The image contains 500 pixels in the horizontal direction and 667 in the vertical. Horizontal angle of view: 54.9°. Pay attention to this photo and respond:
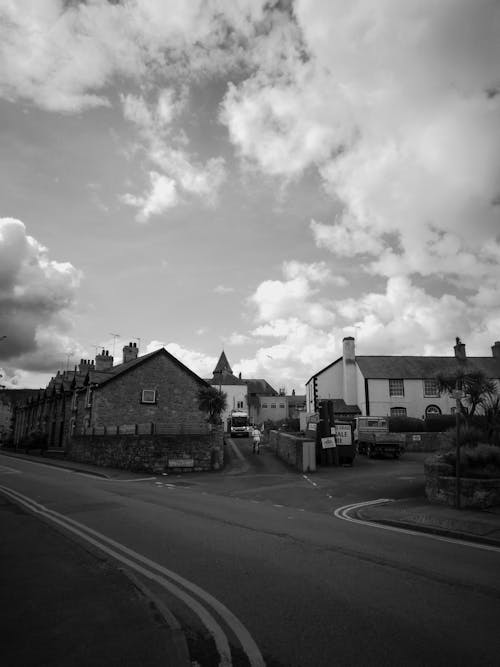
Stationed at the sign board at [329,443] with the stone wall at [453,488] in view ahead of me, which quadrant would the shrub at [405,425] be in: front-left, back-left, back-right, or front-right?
back-left

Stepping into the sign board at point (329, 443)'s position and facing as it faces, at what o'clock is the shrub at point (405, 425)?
The shrub is roughly at 7 o'clock from the sign board.

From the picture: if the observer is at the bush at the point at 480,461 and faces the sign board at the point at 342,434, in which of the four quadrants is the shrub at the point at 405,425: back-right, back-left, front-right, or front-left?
front-right

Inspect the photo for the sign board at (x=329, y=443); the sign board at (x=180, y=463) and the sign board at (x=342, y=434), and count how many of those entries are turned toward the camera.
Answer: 3

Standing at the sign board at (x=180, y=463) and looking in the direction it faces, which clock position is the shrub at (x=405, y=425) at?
The shrub is roughly at 8 o'clock from the sign board.

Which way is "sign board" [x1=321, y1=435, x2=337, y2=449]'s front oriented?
toward the camera

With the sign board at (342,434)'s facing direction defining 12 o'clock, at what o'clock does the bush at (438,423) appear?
The bush is roughly at 7 o'clock from the sign board.

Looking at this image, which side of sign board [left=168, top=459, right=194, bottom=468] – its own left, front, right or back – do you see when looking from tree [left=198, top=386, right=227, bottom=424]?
back

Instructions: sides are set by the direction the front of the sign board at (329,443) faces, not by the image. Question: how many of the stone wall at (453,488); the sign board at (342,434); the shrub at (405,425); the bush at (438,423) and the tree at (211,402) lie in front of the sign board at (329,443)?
1

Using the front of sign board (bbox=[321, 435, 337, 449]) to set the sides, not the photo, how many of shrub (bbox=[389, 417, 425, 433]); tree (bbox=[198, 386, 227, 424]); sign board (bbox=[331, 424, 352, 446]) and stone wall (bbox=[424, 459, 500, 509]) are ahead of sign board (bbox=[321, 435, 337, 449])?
1

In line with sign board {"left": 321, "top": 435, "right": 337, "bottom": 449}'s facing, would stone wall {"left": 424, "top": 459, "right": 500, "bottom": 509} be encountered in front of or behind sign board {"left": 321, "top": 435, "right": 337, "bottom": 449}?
in front
